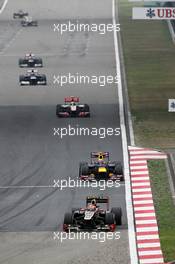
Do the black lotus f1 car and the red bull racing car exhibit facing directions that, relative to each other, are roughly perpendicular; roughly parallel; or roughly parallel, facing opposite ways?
roughly parallel
